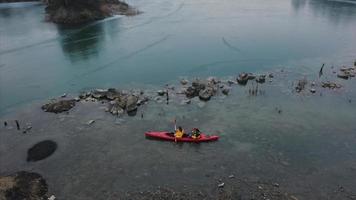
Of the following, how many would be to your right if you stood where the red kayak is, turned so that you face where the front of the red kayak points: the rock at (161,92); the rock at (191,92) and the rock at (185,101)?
3

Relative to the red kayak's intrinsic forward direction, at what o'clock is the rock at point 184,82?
The rock is roughly at 3 o'clock from the red kayak.

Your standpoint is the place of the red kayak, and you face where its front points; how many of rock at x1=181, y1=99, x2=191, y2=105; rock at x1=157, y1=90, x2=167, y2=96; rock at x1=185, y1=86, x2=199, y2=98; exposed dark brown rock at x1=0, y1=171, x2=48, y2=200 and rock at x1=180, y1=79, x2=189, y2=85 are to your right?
4

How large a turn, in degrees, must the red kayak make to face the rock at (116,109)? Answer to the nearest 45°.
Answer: approximately 45° to its right

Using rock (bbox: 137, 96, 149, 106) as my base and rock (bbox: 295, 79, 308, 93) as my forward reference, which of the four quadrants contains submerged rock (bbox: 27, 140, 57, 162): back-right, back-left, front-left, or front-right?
back-right

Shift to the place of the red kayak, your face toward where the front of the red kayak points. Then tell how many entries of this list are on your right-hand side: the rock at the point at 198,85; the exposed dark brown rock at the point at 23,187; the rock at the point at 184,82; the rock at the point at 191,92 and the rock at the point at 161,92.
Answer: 4

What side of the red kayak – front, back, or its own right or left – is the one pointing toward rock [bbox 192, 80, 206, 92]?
right

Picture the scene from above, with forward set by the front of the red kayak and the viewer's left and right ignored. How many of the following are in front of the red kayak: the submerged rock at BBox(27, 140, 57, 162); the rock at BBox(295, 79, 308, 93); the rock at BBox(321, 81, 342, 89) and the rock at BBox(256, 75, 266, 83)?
1

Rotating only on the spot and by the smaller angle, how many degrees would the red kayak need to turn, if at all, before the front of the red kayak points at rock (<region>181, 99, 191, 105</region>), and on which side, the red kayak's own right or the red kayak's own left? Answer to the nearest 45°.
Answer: approximately 90° to the red kayak's own right

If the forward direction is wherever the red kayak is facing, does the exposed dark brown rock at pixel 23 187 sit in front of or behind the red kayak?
in front

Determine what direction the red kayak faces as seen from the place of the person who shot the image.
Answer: facing to the left of the viewer

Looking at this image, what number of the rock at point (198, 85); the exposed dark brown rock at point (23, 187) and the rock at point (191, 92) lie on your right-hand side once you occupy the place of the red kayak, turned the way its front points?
2

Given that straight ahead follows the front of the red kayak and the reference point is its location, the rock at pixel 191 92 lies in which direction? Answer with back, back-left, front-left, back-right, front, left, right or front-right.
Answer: right

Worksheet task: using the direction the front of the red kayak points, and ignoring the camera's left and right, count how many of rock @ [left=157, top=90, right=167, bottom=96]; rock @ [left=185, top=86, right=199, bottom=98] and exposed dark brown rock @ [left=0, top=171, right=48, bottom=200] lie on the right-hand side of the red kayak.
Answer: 2

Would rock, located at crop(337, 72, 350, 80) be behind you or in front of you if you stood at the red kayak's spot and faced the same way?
behind

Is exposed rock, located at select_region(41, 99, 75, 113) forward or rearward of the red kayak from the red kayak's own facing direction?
forward

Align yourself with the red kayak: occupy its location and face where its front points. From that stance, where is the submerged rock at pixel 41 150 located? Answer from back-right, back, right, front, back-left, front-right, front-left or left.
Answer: front

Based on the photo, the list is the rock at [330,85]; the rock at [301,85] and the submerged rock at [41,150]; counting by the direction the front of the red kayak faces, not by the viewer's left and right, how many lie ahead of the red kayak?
1
